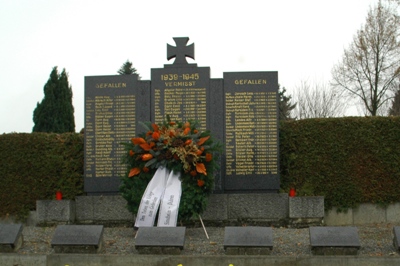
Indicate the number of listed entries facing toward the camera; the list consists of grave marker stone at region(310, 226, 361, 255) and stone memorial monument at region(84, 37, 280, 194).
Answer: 2

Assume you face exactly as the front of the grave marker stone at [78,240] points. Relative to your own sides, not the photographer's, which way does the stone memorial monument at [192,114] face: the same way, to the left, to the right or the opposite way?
the same way

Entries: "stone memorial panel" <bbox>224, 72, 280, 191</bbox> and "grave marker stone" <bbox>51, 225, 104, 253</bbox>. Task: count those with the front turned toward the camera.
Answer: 2

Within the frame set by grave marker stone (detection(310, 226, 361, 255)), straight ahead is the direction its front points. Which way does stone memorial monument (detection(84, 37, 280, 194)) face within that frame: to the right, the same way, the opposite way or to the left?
the same way

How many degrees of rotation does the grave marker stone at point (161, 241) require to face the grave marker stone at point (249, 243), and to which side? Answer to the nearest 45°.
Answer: approximately 90° to its left

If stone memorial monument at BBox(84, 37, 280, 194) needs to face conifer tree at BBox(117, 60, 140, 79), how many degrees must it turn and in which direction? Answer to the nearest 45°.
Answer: approximately 180°

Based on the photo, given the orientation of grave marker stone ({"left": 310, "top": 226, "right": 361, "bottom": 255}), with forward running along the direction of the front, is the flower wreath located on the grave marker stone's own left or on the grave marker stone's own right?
on the grave marker stone's own right

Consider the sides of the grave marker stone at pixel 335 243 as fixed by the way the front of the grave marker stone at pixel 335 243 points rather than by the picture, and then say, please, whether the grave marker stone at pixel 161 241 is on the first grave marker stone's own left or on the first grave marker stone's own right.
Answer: on the first grave marker stone's own right

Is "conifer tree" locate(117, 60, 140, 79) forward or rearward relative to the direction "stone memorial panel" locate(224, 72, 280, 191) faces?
rearward

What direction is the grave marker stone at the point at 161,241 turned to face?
toward the camera

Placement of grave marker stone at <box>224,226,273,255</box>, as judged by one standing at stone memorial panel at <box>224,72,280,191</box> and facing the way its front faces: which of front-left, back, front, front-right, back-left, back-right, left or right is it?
front

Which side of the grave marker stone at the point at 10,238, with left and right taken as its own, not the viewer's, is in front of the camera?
front

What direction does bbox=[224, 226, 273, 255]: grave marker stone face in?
toward the camera

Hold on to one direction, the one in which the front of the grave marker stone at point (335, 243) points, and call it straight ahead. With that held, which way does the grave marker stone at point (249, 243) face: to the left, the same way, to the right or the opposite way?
the same way

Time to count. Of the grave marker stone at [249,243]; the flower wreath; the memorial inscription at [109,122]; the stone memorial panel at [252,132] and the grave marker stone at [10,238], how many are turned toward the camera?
5

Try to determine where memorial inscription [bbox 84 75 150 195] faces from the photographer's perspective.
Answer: facing the viewer
